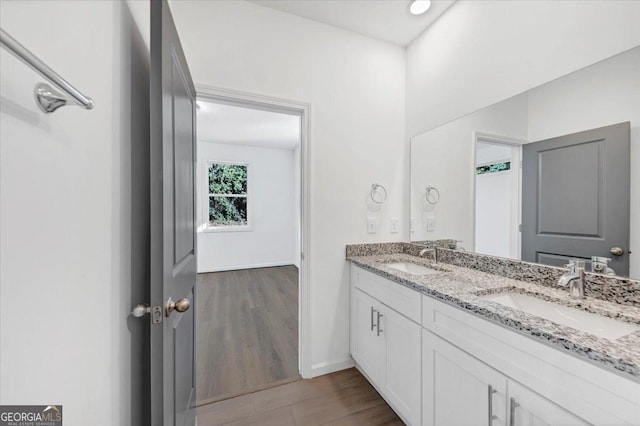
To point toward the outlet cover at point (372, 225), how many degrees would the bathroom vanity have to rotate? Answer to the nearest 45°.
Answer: approximately 90° to its right

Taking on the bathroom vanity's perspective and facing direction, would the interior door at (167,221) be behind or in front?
in front

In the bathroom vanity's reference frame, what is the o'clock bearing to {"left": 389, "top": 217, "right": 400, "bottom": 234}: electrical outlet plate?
The electrical outlet plate is roughly at 3 o'clock from the bathroom vanity.

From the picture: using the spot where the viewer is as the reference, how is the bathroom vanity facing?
facing the viewer and to the left of the viewer

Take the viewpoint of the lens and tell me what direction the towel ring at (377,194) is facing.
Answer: facing the viewer and to the right of the viewer

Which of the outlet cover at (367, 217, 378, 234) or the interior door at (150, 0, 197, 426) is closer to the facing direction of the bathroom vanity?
the interior door

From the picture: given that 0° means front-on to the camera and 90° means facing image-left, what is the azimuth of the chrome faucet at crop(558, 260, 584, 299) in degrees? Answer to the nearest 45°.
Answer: approximately 45°

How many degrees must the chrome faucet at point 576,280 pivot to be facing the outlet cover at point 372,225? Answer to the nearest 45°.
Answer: approximately 45° to its right
